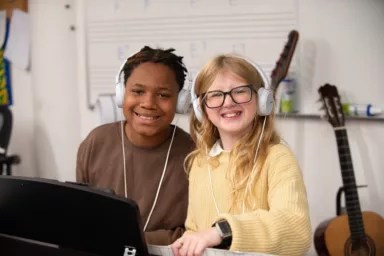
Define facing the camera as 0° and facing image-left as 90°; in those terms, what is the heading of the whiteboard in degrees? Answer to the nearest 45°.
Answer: approximately 0°

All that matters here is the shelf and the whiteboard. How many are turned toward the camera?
2

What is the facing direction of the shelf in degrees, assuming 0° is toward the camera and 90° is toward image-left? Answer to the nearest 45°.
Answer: approximately 0°

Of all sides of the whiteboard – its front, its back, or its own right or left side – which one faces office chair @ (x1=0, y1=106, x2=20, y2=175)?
right

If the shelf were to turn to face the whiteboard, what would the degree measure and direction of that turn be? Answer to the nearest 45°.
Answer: approximately 90° to its right

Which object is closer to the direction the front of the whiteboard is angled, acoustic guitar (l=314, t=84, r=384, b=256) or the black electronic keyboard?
the black electronic keyboard

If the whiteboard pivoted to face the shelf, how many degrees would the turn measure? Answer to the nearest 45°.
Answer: approximately 45° to its left

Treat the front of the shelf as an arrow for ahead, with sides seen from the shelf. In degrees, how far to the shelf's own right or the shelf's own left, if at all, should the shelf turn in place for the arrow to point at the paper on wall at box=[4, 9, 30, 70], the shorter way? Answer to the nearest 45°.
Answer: approximately 90° to the shelf's own right
